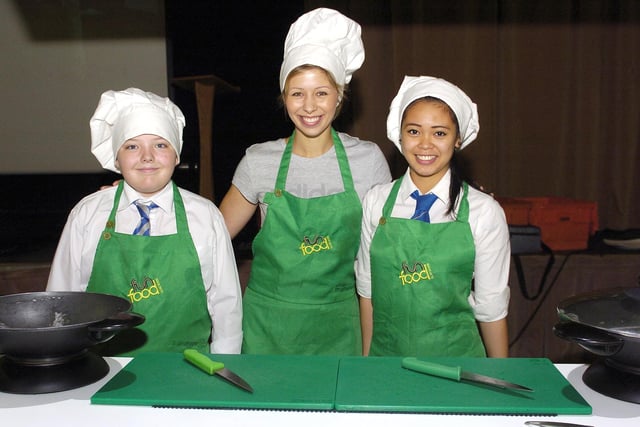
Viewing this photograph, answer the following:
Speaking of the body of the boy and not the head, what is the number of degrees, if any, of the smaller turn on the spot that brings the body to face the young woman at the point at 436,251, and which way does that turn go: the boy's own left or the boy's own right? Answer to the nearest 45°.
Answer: approximately 90° to the boy's own left

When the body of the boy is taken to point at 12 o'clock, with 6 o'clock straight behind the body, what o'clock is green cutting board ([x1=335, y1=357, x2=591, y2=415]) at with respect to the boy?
The green cutting board is roughly at 11 o'clock from the boy.

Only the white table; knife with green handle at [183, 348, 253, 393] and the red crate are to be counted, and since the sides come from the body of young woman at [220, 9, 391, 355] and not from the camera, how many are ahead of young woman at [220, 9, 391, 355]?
2

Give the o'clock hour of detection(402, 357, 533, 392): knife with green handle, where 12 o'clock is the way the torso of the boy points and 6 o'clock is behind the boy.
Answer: The knife with green handle is roughly at 11 o'clock from the boy.

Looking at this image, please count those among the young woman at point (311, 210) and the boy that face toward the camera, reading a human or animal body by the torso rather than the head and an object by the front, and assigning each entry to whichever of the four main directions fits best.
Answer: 2

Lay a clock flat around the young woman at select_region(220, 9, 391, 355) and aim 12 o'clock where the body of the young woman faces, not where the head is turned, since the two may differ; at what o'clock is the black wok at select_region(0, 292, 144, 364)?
The black wok is roughly at 1 o'clock from the young woman.

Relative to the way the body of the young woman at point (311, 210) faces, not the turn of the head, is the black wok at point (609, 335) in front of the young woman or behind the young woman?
in front

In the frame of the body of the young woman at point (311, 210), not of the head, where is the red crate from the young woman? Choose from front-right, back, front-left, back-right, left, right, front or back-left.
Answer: back-left

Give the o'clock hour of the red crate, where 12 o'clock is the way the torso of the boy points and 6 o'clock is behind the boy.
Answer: The red crate is roughly at 8 o'clock from the boy.

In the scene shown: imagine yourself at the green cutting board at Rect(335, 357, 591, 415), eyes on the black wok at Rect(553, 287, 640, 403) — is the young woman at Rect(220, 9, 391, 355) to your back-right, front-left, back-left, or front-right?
back-left
